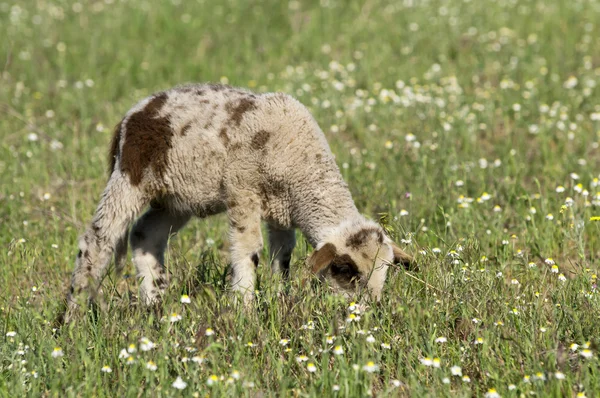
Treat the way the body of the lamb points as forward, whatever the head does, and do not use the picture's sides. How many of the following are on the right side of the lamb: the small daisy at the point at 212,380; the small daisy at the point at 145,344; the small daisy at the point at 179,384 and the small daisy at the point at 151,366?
4

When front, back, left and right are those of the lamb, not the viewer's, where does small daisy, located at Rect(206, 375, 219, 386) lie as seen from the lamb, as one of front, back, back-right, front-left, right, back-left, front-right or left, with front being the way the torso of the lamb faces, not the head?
right

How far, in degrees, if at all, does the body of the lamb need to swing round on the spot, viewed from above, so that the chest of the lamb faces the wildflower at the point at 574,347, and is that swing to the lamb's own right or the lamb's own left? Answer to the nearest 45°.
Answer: approximately 45° to the lamb's own right

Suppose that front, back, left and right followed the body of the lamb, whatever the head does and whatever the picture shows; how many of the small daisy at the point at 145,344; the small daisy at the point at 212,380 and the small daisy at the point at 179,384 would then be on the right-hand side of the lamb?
3

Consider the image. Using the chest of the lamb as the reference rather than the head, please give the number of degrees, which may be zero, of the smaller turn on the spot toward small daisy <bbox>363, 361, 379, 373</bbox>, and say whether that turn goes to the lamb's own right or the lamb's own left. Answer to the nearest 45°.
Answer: approximately 45° to the lamb's own right

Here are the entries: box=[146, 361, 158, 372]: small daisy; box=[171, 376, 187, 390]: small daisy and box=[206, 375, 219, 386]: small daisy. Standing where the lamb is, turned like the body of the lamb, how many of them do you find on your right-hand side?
3

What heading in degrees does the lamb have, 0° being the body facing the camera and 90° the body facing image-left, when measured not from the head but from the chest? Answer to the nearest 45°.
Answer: approximately 270°

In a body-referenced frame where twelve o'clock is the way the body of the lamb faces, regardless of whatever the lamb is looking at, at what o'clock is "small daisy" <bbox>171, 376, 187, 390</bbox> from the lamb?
The small daisy is roughly at 3 o'clock from the lamb.

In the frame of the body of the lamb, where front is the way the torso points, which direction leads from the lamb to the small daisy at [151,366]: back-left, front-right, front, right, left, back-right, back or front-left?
right
